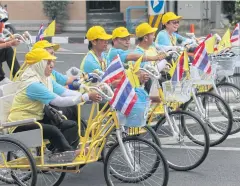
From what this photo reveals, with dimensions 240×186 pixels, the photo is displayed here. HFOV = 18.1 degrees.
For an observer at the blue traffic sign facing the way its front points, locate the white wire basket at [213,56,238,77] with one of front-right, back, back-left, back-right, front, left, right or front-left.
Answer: front

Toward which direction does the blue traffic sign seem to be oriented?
toward the camera

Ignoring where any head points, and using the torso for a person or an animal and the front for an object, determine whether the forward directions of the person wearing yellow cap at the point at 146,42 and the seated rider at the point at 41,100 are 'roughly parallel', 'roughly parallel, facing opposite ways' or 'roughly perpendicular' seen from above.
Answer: roughly parallel

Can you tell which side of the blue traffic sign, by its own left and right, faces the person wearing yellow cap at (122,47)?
front

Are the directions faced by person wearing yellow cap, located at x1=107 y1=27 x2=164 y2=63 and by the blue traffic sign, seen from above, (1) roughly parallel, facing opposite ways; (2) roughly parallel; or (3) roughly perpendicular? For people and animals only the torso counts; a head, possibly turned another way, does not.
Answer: roughly perpendicular

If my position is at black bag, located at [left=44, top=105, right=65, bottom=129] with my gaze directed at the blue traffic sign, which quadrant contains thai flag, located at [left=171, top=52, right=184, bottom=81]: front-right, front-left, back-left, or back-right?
front-right

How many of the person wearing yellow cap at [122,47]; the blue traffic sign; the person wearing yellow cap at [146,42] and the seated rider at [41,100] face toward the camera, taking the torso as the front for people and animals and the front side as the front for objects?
1

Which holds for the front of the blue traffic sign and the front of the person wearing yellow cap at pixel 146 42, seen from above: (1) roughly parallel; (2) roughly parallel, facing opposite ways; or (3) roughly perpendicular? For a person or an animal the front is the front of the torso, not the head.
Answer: roughly perpendicular

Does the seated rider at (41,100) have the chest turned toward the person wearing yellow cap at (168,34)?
no

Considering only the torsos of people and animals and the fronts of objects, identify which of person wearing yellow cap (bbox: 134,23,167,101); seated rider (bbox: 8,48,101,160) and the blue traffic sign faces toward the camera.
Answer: the blue traffic sign

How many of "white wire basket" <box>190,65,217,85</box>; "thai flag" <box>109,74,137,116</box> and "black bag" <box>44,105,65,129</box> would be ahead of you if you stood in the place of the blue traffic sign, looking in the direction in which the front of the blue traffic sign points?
3
